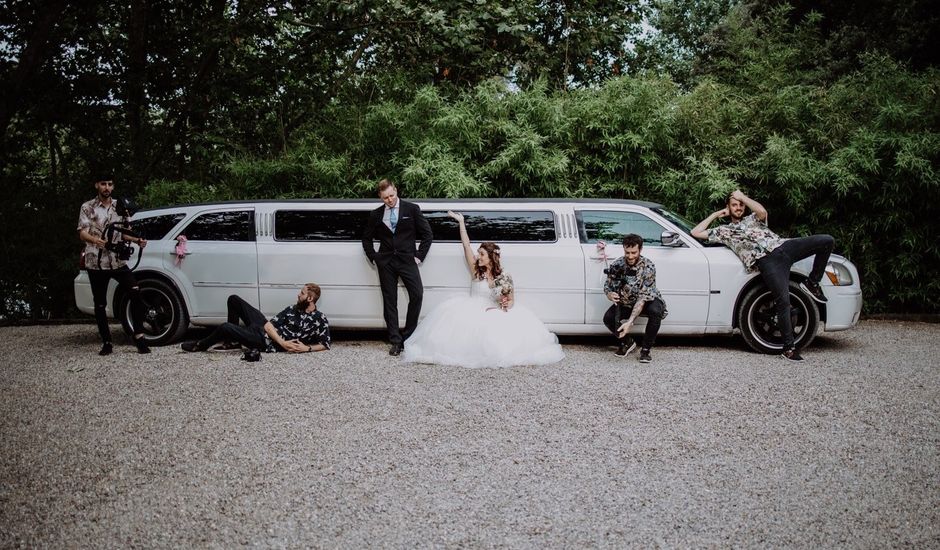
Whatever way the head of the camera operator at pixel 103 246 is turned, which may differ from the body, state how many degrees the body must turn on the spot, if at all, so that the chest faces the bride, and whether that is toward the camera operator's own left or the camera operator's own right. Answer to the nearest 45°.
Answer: approximately 45° to the camera operator's own left

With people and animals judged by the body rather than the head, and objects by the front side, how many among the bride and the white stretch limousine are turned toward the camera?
1

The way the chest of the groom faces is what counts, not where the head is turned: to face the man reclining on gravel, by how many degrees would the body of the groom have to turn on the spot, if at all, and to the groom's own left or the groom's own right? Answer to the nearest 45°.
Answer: approximately 90° to the groom's own right

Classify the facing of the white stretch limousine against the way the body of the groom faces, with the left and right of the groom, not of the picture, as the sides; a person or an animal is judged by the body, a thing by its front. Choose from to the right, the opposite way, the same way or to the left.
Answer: to the left

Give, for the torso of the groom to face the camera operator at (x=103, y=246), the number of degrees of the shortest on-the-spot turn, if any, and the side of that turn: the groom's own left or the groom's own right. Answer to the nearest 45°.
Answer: approximately 90° to the groom's own right

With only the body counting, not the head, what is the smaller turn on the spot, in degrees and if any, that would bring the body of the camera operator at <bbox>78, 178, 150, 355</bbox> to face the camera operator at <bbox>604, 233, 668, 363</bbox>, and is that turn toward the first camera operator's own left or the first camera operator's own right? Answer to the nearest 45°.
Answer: approximately 45° to the first camera operator's own left

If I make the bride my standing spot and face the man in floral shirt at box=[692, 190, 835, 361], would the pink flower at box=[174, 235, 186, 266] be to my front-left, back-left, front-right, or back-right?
back-left

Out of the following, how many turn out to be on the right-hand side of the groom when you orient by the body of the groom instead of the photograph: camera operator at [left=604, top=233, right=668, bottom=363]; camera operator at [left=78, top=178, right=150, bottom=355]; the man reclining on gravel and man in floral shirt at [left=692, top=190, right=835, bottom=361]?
2

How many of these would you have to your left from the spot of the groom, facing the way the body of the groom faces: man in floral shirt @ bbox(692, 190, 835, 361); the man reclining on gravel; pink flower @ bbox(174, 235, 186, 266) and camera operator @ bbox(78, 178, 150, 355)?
1

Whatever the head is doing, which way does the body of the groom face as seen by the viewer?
toward the camera

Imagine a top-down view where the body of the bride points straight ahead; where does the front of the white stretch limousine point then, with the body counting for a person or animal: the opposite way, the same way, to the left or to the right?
to the left

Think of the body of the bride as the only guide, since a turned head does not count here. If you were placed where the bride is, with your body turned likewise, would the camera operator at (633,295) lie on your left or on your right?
on your left

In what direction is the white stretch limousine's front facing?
to the viewer's right
